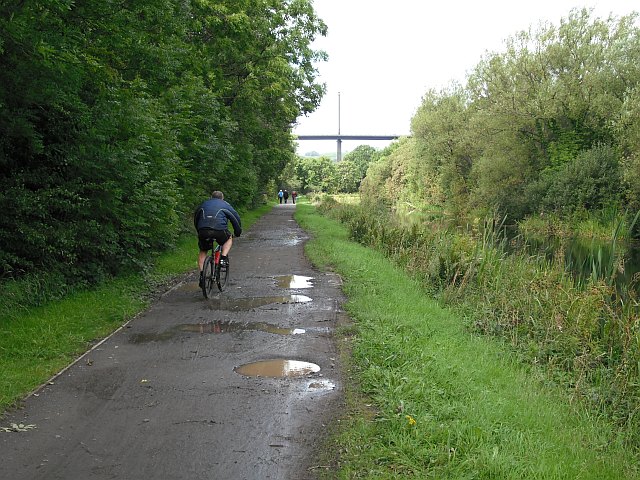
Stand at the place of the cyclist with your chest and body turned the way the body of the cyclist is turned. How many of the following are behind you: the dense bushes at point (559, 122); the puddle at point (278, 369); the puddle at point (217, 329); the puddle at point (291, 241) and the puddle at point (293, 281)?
2

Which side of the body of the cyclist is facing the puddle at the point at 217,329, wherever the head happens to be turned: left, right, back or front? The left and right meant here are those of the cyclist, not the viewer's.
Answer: back

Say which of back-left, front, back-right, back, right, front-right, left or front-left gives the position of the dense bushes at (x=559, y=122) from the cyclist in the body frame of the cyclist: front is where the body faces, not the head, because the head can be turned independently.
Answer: front-right

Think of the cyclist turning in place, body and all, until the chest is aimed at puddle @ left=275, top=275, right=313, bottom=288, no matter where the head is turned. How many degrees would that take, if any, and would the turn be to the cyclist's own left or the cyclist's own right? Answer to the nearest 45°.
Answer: approximately 45° to the cyclist's own right

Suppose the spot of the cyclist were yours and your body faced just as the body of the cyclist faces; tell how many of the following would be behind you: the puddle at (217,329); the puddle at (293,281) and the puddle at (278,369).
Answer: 2

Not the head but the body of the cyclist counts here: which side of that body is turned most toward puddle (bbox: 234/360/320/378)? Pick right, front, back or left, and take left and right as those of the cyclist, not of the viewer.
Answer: back

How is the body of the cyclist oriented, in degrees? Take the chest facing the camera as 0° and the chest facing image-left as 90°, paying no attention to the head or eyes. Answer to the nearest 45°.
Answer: approximately 180°

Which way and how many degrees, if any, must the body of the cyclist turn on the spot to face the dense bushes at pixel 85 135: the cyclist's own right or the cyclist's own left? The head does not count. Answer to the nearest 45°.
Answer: approximately 90° to the cyclist's own left

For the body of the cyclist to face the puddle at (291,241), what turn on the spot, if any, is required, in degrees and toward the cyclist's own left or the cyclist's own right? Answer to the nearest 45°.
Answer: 0° — they already face it
